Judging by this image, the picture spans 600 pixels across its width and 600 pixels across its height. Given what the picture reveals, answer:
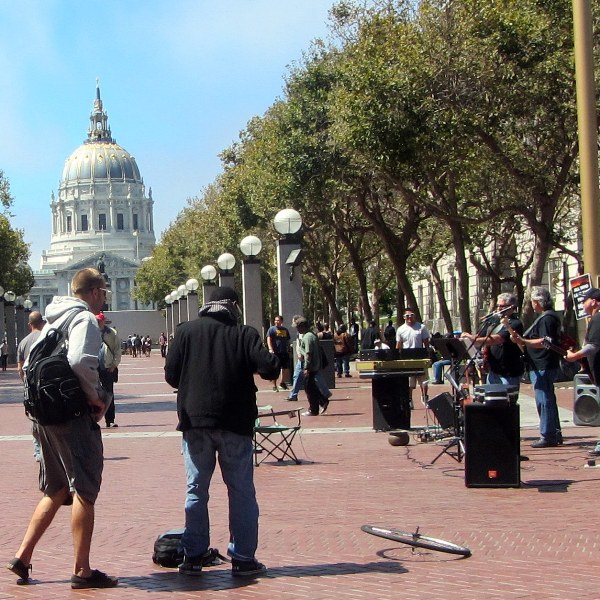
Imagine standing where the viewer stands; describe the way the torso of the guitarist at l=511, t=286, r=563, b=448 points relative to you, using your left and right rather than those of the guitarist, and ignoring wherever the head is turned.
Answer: facing to the left of the viewer

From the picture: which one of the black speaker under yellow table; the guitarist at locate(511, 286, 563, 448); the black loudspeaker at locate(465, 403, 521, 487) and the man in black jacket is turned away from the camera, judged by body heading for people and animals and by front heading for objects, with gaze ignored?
the man in black jacket

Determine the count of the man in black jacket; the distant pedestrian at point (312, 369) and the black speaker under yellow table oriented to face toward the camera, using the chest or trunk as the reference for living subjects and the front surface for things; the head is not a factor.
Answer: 1

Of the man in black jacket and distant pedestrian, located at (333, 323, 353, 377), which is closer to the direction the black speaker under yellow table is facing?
the man in black jacket

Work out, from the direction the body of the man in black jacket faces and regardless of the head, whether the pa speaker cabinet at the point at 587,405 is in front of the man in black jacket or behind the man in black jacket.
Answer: in front

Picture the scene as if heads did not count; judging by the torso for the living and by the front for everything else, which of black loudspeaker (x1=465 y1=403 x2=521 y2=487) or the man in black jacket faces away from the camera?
the man in black jacket

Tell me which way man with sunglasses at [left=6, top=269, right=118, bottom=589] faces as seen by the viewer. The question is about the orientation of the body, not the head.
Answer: to the viewer's right

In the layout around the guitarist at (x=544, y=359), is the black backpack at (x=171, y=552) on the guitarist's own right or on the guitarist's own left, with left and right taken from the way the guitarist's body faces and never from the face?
on the guitarist's own left

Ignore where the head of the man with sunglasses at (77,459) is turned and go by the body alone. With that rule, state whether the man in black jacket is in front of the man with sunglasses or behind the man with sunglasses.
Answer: in front

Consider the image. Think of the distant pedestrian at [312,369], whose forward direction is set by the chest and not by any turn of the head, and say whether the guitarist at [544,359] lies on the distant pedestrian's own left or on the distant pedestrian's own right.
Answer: on the distant pedestrian's own left

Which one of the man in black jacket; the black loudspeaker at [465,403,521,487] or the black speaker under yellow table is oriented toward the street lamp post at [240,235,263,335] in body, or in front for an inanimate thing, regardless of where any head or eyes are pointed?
the man in black jacket

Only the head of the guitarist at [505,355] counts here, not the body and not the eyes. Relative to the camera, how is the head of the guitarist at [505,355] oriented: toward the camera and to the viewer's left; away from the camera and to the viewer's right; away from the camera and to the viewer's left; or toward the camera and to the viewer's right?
toward the camera and to the viewer's left

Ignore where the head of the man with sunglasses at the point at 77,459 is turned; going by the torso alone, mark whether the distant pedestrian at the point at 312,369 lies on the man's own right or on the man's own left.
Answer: on the man's own left
